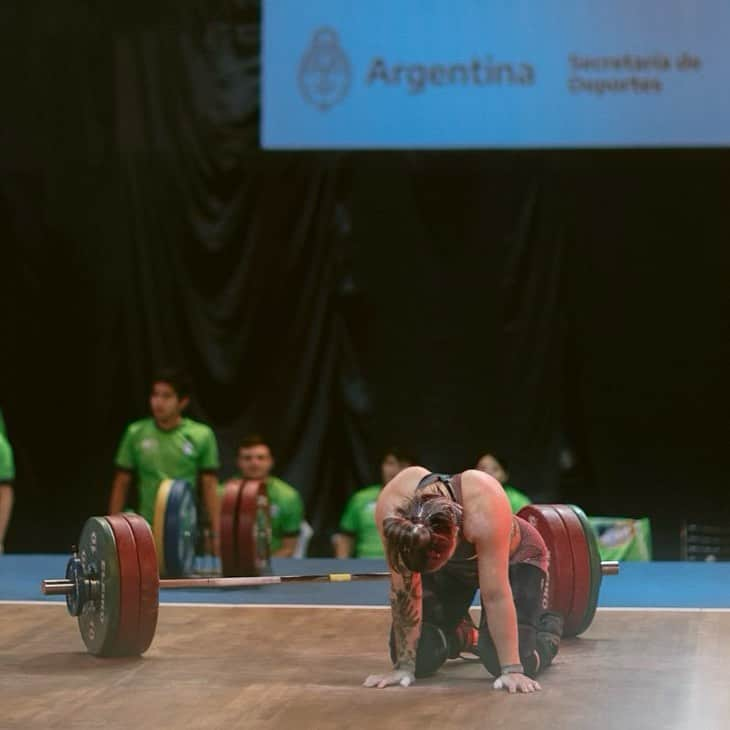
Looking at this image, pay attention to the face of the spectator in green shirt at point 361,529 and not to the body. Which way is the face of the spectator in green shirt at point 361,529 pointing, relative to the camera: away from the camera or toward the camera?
toward the camera

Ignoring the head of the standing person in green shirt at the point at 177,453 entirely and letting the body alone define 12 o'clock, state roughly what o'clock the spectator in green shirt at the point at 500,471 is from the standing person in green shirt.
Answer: The spectator in green shirt is roughly at 9 o'clock from the standing person in green shirt.

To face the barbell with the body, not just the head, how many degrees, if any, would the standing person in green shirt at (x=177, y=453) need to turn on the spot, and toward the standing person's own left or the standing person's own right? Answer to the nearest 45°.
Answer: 0° — they already face it

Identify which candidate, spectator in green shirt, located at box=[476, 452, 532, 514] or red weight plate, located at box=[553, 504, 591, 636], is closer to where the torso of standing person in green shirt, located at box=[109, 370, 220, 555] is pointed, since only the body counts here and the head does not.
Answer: the red weight plate

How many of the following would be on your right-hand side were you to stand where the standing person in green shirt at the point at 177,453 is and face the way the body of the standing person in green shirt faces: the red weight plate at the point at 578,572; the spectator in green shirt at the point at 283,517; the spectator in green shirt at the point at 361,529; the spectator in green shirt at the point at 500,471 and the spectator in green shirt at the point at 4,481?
1

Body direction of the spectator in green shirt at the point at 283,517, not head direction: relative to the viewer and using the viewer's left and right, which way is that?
facing the viewer

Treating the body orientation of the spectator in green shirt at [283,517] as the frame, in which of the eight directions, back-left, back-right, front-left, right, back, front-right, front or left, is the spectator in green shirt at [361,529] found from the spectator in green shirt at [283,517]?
left

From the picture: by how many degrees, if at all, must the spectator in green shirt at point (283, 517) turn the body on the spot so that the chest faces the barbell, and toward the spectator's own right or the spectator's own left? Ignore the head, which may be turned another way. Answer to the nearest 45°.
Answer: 0° — they already face it

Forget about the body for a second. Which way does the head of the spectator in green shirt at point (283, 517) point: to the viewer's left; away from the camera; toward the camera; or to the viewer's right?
toward the camera

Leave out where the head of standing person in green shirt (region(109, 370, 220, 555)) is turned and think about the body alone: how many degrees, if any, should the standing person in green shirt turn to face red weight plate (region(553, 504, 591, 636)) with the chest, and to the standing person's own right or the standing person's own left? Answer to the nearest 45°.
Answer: approximately 45° to the standing person's own left

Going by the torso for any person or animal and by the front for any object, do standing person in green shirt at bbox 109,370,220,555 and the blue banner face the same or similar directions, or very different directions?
same or similar directions

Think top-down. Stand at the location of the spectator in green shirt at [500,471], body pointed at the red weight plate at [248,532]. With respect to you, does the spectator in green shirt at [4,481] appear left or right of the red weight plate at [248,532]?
right

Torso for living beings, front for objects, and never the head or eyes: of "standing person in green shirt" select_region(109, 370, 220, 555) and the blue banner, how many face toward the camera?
2

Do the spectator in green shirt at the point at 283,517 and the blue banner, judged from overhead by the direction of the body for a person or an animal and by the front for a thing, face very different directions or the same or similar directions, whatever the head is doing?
same or similar directions

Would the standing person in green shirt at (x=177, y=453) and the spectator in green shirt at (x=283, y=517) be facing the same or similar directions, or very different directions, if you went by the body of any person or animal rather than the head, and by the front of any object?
same or similar directions

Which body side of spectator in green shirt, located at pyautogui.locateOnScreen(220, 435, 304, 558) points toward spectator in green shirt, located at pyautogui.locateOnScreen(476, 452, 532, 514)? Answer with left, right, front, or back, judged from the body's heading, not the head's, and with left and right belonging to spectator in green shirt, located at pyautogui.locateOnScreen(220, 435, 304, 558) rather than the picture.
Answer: left

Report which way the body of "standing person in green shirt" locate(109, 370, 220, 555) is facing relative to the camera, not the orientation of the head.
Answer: toward the camera

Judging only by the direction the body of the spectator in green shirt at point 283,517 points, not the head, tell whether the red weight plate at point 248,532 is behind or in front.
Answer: in front
